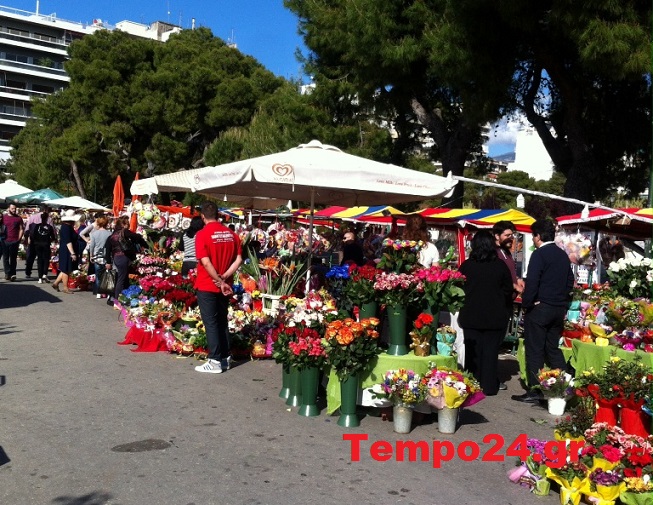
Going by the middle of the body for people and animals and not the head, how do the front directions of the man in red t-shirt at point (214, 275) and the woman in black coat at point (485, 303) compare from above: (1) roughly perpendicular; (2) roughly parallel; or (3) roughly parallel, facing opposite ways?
roughly parallel

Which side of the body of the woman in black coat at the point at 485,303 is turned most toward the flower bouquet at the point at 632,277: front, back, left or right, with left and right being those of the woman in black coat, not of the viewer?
right

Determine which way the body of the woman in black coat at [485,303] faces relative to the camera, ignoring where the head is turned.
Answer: away from the camera

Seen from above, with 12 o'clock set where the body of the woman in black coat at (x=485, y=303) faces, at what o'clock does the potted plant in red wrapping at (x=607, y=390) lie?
The potted plant in red wrapping is roughly at 5 o'clock from the woman in black coat.
